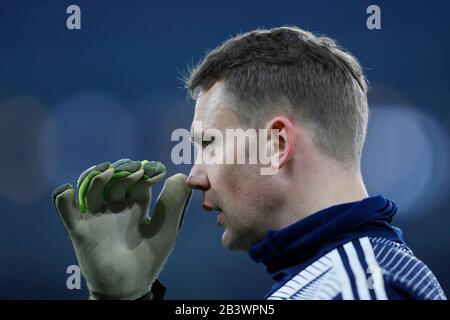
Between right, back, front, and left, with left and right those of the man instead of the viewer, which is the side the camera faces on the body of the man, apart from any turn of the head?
left

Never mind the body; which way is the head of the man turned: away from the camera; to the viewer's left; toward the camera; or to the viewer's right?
to the viewer's left
